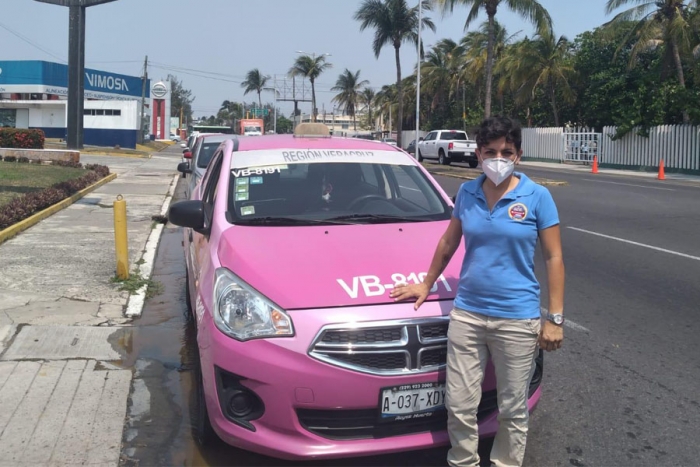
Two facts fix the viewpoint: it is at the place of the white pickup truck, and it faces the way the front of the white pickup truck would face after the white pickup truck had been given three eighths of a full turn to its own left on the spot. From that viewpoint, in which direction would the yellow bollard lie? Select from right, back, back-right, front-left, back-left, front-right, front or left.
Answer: front

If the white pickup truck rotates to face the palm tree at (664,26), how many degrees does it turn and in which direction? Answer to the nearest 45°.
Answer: approximately 135° to its right

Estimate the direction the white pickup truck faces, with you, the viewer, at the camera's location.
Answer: facing away from the viewer and to the left of the viewer

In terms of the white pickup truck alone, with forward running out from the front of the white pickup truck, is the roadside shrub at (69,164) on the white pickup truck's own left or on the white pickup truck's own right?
on the white pickup truck's own left

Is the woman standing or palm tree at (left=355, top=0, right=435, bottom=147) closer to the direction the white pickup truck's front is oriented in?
the palm tree

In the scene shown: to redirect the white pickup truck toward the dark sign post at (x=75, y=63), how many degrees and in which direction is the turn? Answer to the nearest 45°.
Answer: approximately 45° to its left

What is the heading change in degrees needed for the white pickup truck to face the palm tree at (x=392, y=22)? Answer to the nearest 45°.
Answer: approximately 45° to its right
